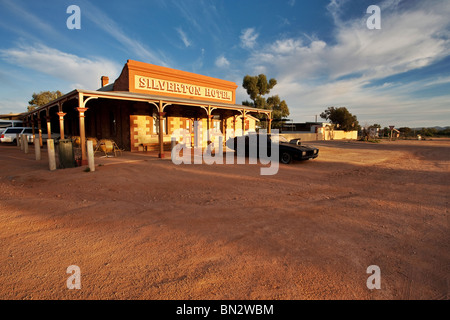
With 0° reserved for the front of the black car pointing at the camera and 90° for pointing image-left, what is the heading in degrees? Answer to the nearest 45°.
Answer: approximately 315°

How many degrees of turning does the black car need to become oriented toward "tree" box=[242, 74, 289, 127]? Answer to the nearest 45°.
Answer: approximately 135° to its left

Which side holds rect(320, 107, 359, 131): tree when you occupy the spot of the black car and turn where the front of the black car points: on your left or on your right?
on your left

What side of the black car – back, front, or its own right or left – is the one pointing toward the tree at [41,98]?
back
